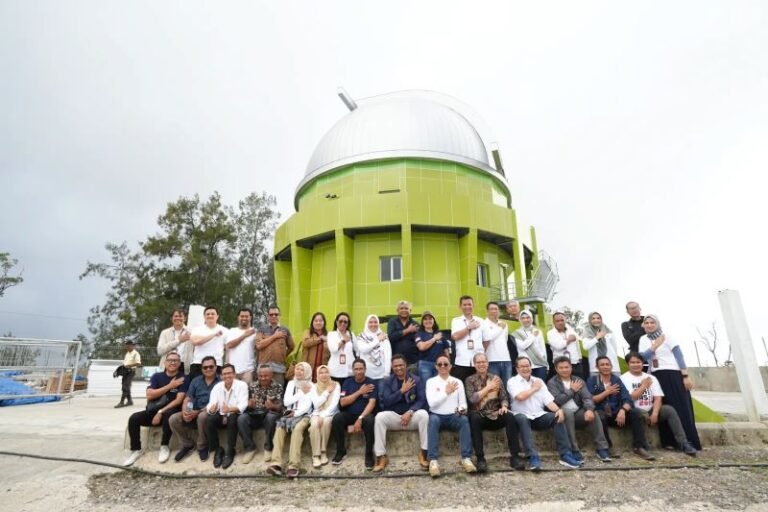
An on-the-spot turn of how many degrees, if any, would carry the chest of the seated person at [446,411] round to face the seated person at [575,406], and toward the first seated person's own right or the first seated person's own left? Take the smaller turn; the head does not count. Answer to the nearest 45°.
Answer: approximately 90° to the first seated person's own left

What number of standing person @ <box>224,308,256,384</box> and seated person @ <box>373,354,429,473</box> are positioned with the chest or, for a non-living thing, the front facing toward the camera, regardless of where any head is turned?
2

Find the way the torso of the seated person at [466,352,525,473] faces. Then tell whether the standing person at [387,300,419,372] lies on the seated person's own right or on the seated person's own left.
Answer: on the seated person's own right

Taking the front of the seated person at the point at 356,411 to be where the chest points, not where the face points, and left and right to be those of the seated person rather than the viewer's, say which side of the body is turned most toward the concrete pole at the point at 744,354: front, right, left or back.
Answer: left

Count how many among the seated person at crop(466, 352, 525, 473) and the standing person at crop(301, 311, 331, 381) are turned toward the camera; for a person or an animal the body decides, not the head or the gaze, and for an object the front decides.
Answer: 2
